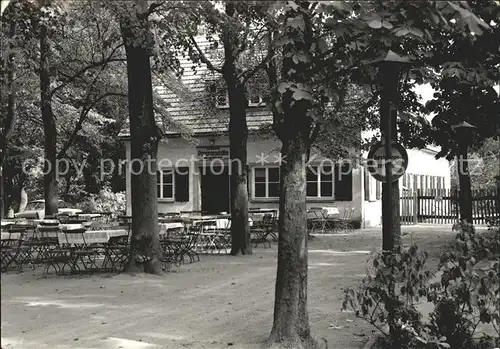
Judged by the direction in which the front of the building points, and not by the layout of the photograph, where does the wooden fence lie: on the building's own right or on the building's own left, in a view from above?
on the building's own left

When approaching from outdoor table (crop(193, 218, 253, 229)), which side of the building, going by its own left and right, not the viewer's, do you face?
front

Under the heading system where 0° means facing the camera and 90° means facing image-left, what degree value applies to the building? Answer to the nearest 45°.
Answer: approximately 0°

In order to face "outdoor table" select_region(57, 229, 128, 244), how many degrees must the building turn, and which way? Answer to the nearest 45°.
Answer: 0° — it already faces it

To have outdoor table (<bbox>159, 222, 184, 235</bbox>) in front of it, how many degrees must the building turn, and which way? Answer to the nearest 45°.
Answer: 0° — it already faces it

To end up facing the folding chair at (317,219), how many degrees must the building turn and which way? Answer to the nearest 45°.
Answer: approximately 45° to its left

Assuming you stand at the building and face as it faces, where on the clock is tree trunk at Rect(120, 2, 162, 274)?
The tree trunk is roughly at 12 o'clock from the building.

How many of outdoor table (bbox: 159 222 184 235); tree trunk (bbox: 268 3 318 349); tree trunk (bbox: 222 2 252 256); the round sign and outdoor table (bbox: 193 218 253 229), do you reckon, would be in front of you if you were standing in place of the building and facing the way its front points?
5
